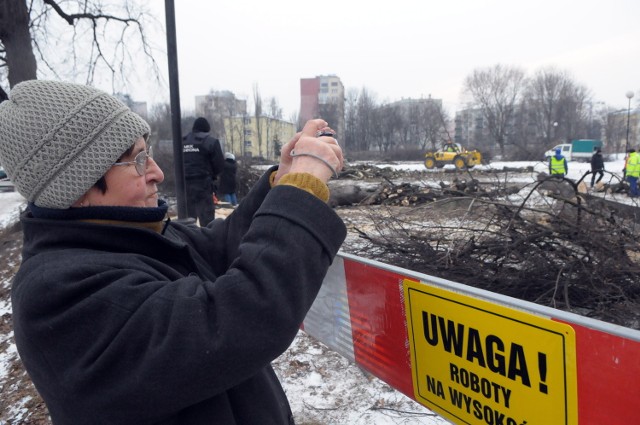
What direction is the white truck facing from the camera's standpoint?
to the viewer's left

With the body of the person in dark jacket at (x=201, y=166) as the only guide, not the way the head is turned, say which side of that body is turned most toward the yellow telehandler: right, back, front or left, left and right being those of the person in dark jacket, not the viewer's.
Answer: front

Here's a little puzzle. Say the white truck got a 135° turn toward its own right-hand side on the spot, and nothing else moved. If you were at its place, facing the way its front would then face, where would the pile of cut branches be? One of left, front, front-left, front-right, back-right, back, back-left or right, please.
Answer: back-right

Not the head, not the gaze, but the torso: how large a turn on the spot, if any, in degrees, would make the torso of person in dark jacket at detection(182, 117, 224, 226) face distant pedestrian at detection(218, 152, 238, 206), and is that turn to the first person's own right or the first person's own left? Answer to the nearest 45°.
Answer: approximately 45° to the first person's own left

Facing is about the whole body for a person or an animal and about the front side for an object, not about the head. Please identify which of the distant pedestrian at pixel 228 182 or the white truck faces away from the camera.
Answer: the distant pedestrian

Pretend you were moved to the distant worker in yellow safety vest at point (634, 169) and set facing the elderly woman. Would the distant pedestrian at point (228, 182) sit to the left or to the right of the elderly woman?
right

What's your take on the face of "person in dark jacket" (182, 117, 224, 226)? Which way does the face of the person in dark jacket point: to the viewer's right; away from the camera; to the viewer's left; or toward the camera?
away from the camera

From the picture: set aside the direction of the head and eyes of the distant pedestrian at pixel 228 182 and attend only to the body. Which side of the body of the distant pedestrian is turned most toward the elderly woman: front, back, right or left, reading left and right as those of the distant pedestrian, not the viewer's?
back

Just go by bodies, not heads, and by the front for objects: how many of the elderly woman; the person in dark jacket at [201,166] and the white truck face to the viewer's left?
1

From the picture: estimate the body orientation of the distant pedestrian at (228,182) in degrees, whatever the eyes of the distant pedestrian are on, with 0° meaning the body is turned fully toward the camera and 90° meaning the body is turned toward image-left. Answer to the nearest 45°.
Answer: approximately 180°

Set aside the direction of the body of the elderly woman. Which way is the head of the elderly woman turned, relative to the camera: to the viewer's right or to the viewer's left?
to the viewer's right

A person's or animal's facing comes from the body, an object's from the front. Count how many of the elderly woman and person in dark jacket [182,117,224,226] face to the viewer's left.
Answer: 0

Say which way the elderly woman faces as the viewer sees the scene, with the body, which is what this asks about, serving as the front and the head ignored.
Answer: to the viewer's right
